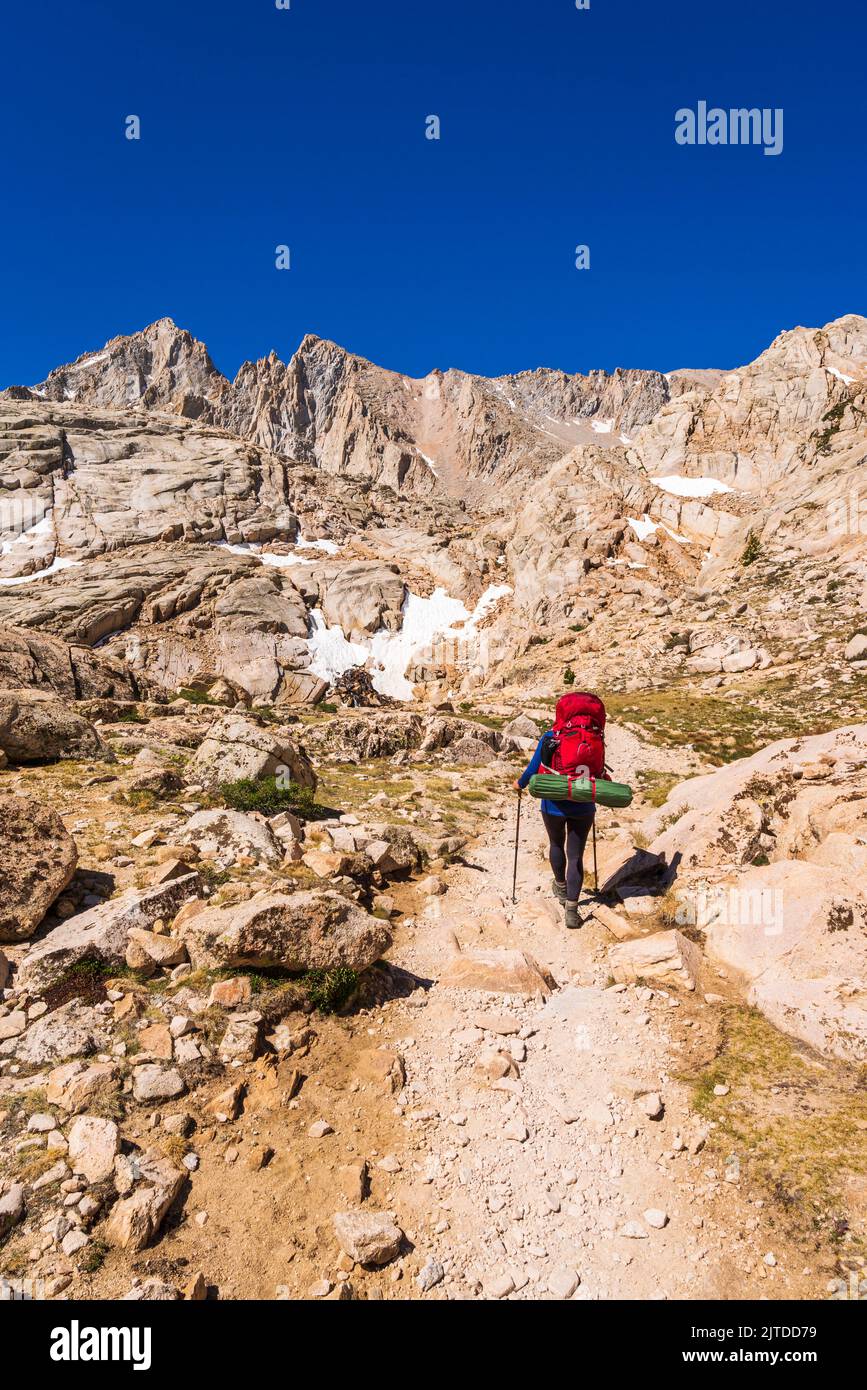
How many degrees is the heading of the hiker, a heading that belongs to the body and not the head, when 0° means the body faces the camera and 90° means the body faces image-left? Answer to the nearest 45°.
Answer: approximately 180°

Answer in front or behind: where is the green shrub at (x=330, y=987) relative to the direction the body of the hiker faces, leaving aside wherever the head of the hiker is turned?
behind

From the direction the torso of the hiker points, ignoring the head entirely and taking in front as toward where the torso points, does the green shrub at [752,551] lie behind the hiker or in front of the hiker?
in front
